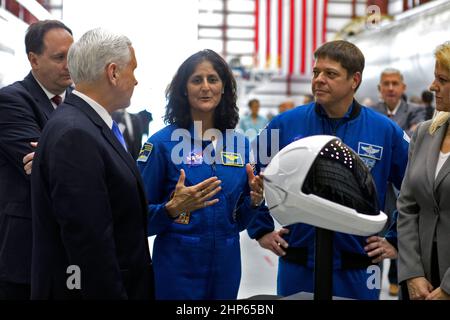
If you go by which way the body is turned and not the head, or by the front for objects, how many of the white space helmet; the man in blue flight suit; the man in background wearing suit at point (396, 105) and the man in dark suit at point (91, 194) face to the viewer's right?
2

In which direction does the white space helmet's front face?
to the viewer's right

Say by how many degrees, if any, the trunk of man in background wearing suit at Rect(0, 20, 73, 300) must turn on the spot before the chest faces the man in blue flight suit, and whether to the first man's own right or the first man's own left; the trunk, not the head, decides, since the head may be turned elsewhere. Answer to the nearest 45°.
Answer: approximately 45° to the first man's own left

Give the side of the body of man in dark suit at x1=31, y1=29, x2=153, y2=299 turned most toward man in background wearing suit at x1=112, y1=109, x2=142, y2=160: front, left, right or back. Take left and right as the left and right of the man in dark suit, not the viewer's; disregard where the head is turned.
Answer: left

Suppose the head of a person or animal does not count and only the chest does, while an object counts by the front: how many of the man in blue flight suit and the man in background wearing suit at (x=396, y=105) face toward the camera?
2

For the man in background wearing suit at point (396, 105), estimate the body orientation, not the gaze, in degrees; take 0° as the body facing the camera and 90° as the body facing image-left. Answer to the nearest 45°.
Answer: approximately 0°

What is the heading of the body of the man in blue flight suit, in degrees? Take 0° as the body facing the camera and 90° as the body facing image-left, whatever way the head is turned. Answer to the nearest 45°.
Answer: approximately 0°

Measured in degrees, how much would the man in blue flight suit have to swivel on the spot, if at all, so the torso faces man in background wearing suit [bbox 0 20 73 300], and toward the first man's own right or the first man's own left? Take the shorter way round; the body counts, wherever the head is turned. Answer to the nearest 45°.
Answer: approximately 90° to the first man's own right

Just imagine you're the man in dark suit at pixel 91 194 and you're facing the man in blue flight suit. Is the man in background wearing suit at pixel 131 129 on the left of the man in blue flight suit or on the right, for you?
left

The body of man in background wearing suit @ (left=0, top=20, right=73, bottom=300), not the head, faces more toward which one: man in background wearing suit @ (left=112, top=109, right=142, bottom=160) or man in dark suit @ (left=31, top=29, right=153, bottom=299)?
the man in dark suit

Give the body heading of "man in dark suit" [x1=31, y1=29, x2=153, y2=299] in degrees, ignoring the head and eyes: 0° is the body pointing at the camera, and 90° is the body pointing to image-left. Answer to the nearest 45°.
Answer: approximately 270°

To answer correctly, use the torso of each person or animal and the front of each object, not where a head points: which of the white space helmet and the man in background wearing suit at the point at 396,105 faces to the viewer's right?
the white space helmet
